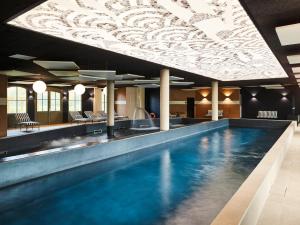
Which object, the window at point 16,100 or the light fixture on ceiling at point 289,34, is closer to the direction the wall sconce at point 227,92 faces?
the light fixture on ceiling

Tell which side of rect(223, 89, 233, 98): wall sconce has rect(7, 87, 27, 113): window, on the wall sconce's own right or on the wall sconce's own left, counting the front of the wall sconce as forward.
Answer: on the wall sconce's own right

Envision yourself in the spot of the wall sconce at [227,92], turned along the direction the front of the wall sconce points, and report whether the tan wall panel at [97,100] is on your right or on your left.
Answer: on your right

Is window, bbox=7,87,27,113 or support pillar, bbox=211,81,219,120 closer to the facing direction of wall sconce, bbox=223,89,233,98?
the support pillar

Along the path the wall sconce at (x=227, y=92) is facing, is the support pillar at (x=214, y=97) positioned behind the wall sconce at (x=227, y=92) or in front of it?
in front

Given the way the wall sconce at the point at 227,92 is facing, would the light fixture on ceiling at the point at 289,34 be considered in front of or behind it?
in front

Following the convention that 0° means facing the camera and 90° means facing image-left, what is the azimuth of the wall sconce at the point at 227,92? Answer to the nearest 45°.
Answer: approximately 0°

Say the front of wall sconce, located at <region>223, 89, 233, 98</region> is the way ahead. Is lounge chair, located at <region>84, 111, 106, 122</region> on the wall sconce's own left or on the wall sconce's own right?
on the wall sconce's own right
